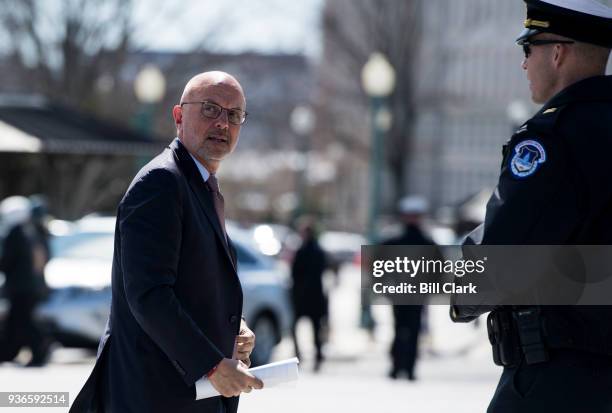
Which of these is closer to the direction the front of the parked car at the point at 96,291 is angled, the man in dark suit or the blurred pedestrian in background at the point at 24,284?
the blurred pedestrian in background

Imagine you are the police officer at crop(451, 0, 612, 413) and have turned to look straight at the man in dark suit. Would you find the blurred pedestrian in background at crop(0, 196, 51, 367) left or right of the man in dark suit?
right

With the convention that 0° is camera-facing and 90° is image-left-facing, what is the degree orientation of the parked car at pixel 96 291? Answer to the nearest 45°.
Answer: approximately 45°
